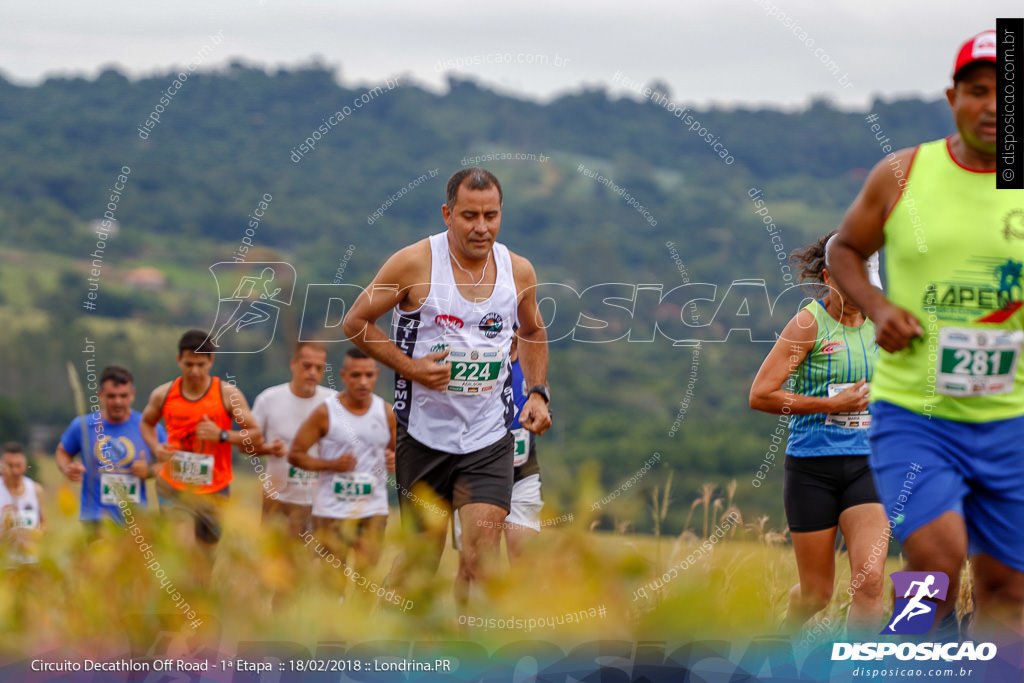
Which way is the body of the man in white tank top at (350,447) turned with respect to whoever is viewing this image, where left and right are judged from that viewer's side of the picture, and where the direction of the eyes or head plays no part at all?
facing the viewer and to the right of the viewer

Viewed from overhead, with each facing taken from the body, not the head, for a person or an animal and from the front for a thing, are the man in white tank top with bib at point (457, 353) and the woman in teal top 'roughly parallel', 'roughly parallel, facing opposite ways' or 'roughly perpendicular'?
roughly parallel

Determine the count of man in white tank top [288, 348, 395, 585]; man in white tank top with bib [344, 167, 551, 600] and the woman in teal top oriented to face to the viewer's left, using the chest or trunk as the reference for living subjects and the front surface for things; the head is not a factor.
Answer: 0

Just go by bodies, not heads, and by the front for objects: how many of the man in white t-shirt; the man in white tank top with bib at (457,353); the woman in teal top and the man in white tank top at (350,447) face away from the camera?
0

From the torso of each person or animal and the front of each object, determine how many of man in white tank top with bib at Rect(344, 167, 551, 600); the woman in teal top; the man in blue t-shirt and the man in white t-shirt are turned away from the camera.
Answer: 0

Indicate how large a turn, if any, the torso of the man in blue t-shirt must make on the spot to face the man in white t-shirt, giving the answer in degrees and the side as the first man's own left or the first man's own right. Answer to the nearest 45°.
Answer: approximately 45° to the first man's own left

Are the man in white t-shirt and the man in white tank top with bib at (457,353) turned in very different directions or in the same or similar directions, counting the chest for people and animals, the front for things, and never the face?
same or similar directions

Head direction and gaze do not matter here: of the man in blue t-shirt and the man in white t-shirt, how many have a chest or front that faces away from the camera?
0

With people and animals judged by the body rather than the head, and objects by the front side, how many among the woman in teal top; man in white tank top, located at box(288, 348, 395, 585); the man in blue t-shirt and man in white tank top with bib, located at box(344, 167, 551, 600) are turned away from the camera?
0

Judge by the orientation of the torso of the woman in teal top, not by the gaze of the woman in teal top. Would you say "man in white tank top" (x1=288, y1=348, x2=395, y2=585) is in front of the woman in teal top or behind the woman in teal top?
behind

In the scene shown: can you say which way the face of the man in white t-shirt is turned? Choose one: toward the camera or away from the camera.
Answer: toward the camera

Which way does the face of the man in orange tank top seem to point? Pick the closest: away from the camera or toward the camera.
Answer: toward the camera

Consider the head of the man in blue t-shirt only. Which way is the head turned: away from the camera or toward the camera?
toward the camera

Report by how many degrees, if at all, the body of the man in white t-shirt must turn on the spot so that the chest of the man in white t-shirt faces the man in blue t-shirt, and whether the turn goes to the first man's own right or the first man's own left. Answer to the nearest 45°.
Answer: approximately 135° to the first man's own right
